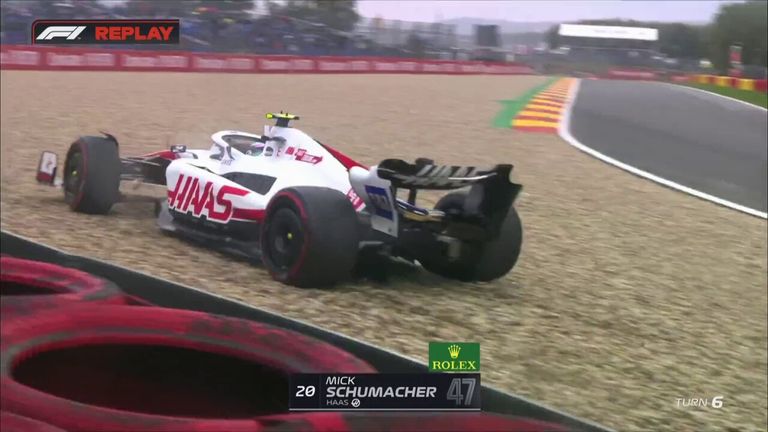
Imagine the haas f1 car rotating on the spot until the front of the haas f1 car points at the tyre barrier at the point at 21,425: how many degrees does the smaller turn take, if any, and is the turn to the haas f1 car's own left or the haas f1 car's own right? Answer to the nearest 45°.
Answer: approximately 90° to the haas f1 car's own left

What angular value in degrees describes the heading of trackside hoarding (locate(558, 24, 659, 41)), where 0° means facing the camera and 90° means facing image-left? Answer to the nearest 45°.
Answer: approximately 0°

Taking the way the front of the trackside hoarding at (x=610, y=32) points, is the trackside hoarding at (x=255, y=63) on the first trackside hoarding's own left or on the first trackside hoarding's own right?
on the first trackside hoarding's own right

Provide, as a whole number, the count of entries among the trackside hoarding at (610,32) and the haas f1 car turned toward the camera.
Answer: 1

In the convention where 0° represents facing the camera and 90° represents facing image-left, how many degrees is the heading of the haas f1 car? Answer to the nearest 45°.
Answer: approximately 135°
